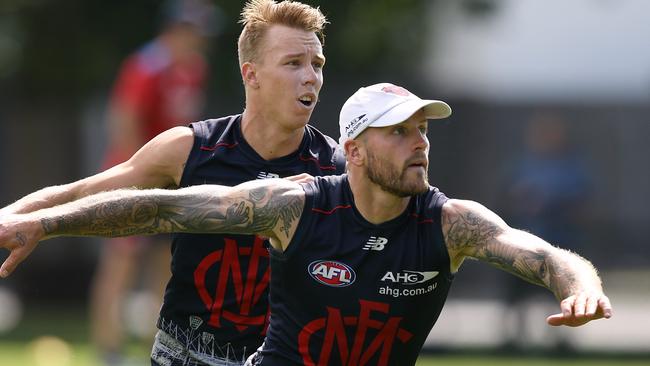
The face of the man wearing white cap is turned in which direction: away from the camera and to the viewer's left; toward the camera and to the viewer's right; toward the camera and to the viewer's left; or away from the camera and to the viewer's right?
toward the camera and to the viewer's right

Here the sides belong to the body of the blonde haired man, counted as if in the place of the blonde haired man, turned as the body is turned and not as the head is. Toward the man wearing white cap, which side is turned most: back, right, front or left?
front

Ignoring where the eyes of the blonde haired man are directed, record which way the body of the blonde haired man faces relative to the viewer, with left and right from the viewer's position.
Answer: facing the viewer and to the right of the viewer

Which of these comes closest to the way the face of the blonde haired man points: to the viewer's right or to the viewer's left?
to the viewer's right

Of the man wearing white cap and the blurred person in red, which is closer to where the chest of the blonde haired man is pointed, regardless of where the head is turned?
the man wearing white cap

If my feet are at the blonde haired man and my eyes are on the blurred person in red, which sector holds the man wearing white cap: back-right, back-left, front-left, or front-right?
back-right

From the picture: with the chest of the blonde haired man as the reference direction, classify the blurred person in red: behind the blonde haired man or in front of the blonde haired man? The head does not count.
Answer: behind
